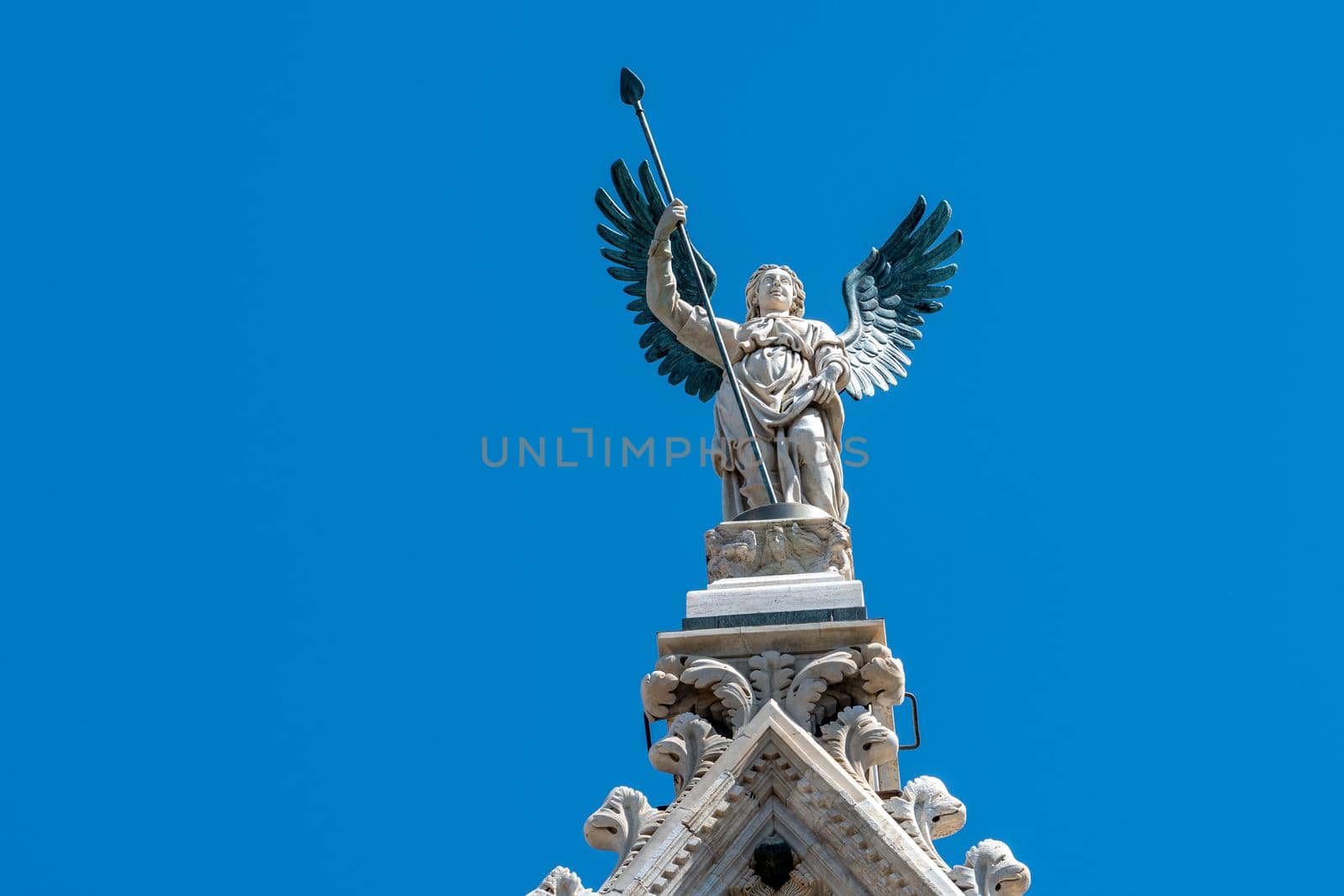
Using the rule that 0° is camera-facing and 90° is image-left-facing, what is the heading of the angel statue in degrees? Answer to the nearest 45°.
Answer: approximately 0°
